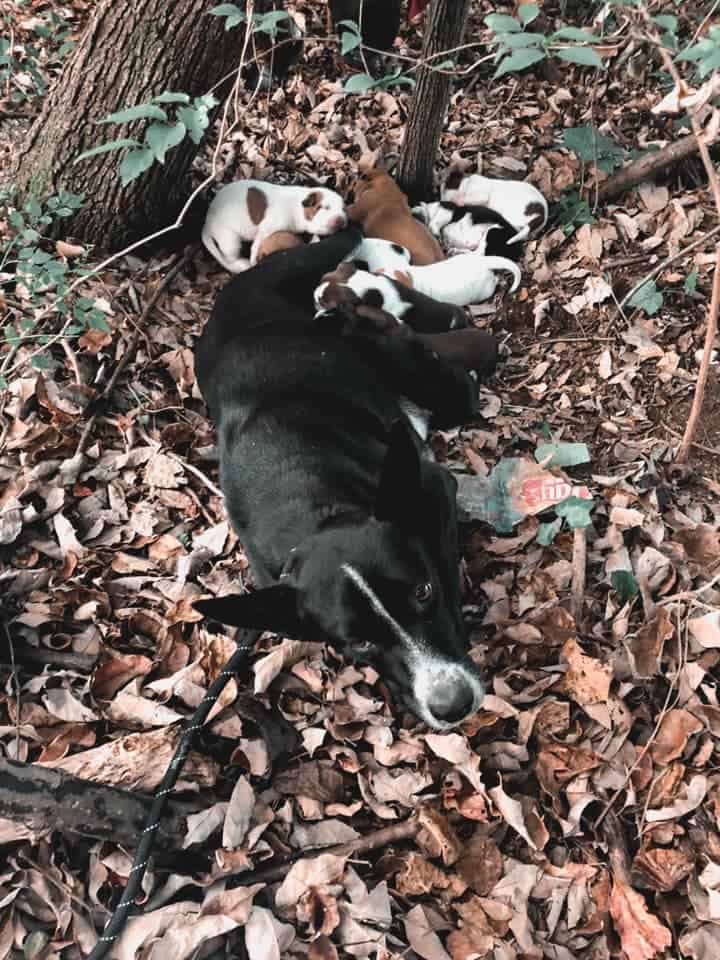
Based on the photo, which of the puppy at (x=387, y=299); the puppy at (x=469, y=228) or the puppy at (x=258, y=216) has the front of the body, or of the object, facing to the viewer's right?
the puppy at (x=258, y=216)

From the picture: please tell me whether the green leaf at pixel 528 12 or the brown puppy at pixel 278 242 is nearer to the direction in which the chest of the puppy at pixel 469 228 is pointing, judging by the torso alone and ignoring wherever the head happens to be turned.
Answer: the brown puppy

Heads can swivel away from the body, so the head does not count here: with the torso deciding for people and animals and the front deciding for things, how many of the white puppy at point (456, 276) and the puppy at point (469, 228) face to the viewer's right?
0

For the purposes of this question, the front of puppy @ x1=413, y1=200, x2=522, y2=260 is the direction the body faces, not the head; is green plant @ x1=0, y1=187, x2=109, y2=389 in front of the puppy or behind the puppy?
in front

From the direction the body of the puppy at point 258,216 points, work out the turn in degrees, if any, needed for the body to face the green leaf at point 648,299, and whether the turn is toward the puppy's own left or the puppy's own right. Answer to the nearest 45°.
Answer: approximately 45° to the puppy's own right

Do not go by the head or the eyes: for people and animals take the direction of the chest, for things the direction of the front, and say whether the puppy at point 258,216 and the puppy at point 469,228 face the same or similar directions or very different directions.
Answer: very different directions

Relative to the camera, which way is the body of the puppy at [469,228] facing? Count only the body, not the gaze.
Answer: to the viewer's left

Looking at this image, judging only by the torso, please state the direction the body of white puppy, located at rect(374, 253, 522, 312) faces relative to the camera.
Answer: to the viewer's left

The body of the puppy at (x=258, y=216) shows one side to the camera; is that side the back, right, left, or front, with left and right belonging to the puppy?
right
